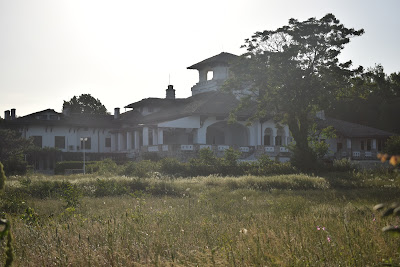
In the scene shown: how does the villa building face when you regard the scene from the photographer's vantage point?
facing the viewer

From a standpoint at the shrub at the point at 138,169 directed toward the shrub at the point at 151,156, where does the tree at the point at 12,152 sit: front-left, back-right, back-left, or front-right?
front-left

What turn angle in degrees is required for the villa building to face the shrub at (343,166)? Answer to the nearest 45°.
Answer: approximately 45° to its left

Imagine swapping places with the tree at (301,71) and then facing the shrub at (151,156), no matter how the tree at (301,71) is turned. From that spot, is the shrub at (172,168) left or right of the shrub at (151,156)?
left

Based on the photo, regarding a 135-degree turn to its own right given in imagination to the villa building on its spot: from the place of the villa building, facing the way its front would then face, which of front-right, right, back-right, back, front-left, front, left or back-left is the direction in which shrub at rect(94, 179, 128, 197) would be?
back-left

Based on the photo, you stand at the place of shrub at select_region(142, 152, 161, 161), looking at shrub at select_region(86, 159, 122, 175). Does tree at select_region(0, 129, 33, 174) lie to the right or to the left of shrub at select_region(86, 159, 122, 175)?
right

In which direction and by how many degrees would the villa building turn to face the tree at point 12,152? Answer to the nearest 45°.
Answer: approximately 45° to its right

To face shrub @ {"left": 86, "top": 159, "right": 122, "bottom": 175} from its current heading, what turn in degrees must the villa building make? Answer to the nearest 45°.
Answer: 0° — it already faces it

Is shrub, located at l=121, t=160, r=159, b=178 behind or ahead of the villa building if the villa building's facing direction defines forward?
ahead

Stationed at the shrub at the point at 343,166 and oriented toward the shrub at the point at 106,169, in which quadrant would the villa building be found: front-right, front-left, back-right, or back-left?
front-right

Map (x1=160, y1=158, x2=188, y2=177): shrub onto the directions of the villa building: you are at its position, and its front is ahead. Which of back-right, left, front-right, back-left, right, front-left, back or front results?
front
